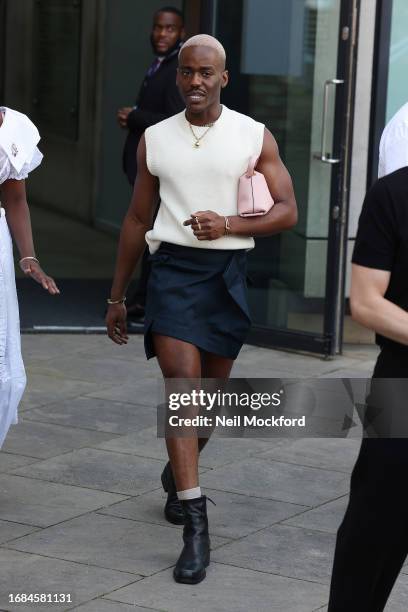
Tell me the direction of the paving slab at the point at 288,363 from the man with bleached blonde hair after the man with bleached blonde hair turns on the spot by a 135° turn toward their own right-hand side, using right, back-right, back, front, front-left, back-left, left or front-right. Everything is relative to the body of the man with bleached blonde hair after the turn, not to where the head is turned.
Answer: front-right

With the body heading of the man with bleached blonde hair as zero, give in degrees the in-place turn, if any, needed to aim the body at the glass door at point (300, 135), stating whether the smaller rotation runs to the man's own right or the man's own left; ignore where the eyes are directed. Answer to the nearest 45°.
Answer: approximately 180°

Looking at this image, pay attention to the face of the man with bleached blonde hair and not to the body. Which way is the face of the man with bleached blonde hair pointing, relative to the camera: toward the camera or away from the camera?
toward the camera

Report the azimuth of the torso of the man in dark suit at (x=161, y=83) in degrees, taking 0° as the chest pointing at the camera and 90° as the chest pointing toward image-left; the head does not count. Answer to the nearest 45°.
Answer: approximately 45°

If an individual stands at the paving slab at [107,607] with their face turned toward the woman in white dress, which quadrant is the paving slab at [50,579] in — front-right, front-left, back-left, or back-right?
front-left

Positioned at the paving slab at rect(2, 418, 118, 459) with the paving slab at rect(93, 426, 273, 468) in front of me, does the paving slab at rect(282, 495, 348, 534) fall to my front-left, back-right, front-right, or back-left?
front-right

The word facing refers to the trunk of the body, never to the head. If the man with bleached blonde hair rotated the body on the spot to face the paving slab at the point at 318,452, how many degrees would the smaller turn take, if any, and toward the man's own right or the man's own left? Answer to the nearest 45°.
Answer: approximately 135° to the man's own left

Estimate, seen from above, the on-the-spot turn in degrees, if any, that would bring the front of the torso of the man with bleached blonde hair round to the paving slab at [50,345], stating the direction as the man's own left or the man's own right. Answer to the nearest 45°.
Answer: approximately 180°
